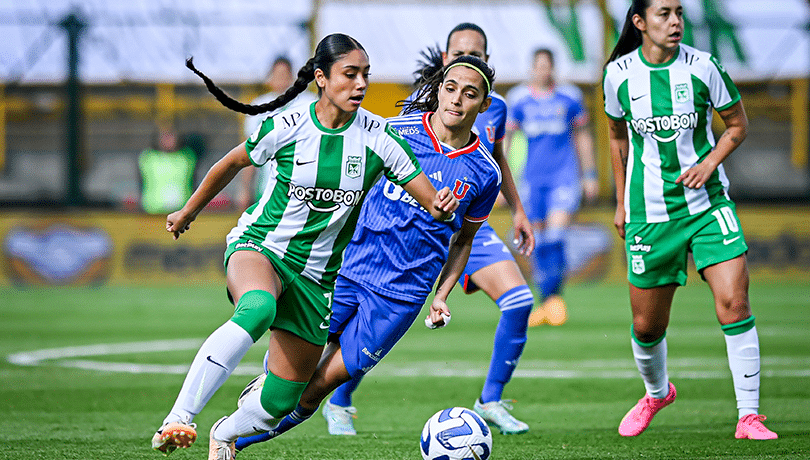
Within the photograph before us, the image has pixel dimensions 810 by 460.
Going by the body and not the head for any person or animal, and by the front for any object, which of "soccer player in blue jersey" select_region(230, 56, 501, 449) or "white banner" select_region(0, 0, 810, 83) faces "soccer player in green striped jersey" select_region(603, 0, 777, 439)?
the white banner

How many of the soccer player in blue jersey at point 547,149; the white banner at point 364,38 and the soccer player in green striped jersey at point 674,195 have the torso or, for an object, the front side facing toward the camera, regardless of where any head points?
3

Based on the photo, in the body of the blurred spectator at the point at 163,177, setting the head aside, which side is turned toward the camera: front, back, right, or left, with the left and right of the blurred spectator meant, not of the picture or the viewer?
front

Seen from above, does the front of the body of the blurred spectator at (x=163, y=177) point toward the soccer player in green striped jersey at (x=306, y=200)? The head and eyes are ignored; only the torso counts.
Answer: yes

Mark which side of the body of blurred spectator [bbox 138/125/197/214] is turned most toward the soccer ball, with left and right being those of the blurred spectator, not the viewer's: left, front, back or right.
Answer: front

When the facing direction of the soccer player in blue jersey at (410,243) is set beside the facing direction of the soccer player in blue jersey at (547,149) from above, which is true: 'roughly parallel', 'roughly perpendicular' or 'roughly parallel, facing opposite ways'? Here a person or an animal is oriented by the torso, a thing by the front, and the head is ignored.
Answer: roughly parallel

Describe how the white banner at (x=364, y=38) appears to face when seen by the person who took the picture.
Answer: facing the viewer

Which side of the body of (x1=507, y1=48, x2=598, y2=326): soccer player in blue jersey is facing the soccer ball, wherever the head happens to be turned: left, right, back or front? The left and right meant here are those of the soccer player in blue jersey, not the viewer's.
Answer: front

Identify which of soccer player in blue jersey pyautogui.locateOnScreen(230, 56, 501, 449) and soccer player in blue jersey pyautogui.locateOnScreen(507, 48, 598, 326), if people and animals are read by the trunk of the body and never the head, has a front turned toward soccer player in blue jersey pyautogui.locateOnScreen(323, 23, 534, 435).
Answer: soccer player in blue jersey pyautogui.locateOnScreen(507, 48, 598, 326)

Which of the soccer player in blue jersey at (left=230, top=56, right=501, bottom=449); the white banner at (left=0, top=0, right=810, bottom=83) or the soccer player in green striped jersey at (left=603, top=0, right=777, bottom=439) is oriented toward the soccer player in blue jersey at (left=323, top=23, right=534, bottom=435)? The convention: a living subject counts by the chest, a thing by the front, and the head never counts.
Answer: the white banner

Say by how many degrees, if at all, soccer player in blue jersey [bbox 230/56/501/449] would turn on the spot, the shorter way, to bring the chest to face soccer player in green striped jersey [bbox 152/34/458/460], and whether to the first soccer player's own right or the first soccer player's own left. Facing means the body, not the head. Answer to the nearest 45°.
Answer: approximately 45° to the first soccer player's own right

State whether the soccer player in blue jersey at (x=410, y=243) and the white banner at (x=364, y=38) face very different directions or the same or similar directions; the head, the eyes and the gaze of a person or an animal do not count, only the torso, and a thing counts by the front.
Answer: same or similar directions
